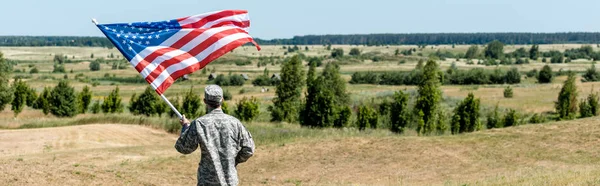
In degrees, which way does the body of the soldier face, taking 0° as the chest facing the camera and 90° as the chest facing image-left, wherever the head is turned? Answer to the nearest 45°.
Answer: approximately 180°

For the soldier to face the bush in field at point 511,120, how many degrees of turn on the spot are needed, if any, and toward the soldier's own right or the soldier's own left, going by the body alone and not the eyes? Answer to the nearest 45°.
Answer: approximately 45° to the soldier's own right

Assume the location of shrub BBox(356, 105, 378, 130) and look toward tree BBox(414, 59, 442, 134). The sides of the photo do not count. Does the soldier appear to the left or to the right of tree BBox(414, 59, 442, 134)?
right
